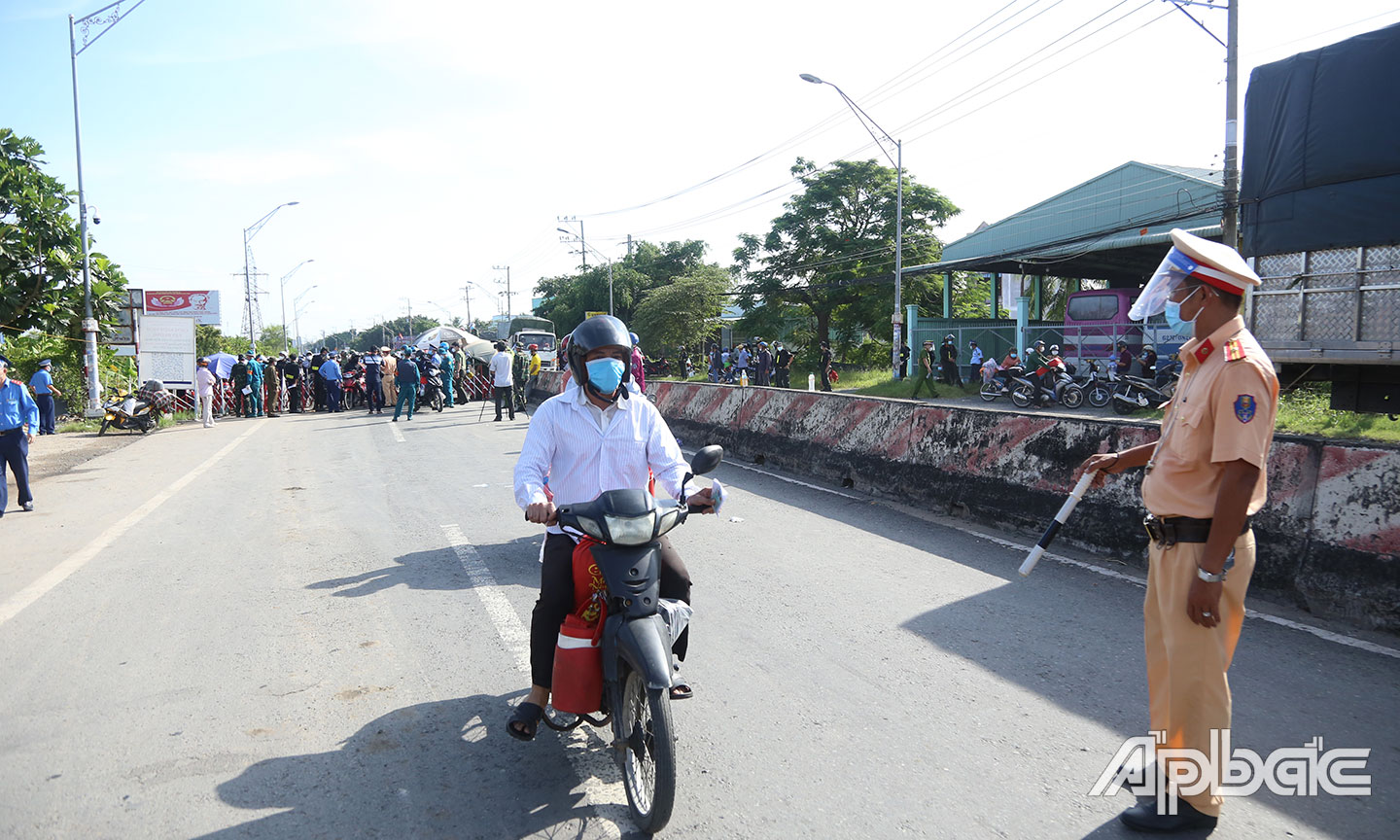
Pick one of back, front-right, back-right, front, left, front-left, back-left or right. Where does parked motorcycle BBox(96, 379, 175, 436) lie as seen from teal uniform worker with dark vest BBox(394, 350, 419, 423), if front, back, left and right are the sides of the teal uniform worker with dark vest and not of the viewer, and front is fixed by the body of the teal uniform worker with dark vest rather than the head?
left

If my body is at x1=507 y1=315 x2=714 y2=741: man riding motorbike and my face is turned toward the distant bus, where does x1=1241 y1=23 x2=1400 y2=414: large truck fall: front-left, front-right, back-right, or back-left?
front-right

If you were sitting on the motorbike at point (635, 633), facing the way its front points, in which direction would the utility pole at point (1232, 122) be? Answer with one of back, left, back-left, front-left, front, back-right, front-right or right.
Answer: back-left

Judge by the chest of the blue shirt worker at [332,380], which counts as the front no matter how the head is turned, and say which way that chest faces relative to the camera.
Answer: away from the camera

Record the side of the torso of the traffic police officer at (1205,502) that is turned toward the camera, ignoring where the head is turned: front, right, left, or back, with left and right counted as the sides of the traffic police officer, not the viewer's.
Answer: left

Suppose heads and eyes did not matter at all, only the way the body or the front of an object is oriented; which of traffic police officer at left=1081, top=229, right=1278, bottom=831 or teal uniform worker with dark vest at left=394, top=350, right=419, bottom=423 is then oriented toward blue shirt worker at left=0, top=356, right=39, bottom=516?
the traffic police officer

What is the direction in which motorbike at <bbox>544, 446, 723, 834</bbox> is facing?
toward the camera

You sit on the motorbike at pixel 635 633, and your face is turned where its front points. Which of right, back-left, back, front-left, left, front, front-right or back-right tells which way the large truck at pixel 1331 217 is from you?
back-left

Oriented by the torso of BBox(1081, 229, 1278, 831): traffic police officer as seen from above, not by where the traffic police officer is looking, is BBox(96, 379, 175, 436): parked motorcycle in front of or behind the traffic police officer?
in front

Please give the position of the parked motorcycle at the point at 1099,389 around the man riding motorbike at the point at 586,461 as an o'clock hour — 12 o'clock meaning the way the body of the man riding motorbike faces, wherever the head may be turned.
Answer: The parked motorcycle is roughly at 7 o'clock from the man riding motorbike.

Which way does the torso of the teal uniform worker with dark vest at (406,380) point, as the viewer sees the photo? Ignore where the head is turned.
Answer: away from the camera
